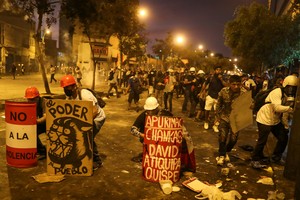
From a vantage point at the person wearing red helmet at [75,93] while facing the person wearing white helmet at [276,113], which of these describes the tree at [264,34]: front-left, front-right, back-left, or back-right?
front-left

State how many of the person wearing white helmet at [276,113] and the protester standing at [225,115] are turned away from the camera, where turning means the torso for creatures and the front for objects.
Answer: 0

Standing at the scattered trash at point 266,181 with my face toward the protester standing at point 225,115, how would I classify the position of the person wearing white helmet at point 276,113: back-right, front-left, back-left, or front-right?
front-right

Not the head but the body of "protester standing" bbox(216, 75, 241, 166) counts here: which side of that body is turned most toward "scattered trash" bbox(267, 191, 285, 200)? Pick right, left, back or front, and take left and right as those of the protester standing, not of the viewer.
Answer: front

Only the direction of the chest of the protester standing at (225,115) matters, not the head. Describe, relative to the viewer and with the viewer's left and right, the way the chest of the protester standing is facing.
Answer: facing the viewer and to the right of the viewer

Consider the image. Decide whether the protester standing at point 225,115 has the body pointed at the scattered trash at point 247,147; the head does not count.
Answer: no

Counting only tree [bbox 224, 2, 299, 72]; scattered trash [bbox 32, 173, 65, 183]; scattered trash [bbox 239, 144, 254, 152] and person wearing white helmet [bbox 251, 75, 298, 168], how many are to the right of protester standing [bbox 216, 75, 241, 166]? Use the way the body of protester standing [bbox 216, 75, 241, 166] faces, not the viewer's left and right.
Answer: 1

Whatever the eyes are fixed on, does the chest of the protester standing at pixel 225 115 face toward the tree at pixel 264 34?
no

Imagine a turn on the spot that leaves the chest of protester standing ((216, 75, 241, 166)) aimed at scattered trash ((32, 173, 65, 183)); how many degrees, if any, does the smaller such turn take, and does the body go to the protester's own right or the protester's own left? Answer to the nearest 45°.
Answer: approximately 90° to the protester's own right
